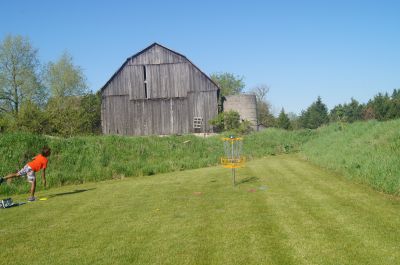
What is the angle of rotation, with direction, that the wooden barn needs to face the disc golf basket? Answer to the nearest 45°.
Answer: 0° — it already faces it

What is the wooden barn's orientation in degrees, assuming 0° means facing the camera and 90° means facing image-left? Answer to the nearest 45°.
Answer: approximately 0°

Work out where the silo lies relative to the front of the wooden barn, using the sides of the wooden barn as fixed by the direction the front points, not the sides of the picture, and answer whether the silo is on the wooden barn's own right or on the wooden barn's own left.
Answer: on the wooden barn's own left

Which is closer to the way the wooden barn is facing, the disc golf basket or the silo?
the disc golf basket
